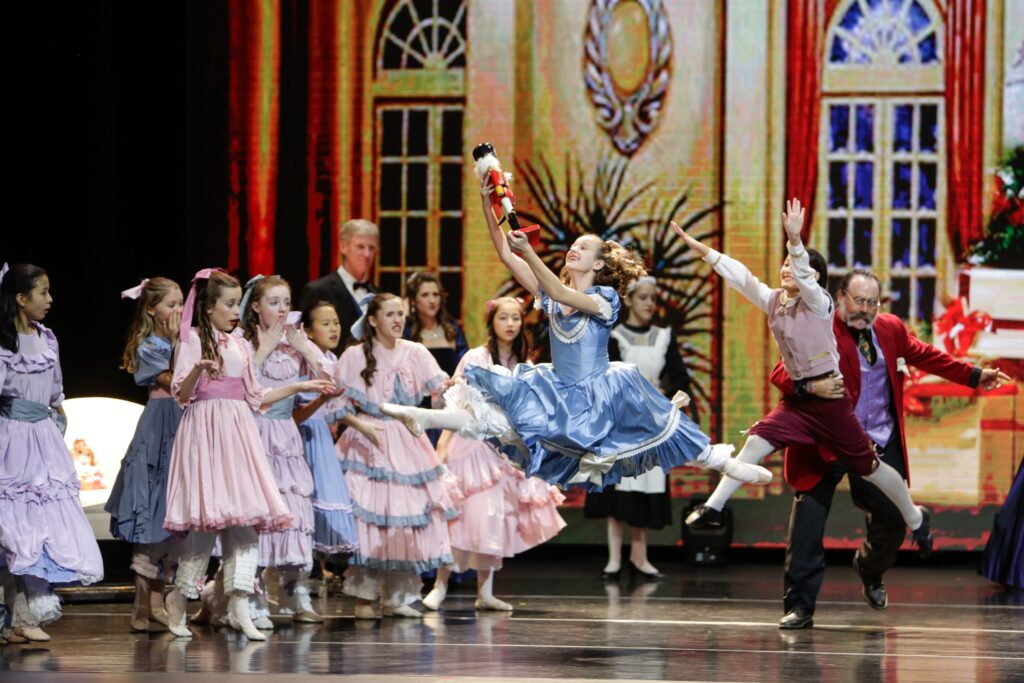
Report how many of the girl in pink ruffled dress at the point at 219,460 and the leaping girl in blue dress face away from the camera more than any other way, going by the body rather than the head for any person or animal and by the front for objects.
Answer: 0

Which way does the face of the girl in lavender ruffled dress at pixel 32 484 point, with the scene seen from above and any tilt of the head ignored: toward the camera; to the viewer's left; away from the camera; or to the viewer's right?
to the viewer's right

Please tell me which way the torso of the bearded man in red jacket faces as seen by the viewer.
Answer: toward the camera

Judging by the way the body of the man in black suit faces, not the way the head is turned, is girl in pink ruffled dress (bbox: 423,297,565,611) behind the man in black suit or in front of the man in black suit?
in front

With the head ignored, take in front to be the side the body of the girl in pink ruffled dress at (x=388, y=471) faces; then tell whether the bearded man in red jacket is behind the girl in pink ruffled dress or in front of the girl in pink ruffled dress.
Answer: in front

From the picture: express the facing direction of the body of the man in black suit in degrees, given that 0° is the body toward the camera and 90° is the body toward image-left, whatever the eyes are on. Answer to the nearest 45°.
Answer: approximately 315°

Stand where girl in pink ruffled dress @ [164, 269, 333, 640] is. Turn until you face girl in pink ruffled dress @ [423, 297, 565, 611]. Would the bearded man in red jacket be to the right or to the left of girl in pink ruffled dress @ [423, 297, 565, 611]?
right

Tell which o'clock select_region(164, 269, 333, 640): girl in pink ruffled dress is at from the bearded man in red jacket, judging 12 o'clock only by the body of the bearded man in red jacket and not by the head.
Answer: The girl in pink ruffled dress is roughly at 2 o'clock from the bearded man in red jacket.

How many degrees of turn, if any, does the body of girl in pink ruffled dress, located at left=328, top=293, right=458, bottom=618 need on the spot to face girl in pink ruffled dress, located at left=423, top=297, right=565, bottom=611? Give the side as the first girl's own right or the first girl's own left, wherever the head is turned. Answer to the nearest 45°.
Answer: approximately 90° to the first girl's own left

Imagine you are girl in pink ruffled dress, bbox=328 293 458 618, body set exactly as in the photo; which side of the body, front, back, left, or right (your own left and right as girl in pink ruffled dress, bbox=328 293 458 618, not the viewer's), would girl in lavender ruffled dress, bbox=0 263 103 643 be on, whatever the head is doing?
right

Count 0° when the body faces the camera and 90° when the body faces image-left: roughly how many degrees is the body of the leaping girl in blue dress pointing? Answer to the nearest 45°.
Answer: approximately 45°

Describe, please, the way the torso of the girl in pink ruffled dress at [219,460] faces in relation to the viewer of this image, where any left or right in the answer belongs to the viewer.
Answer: facing the viewer and to the right of the viewer
